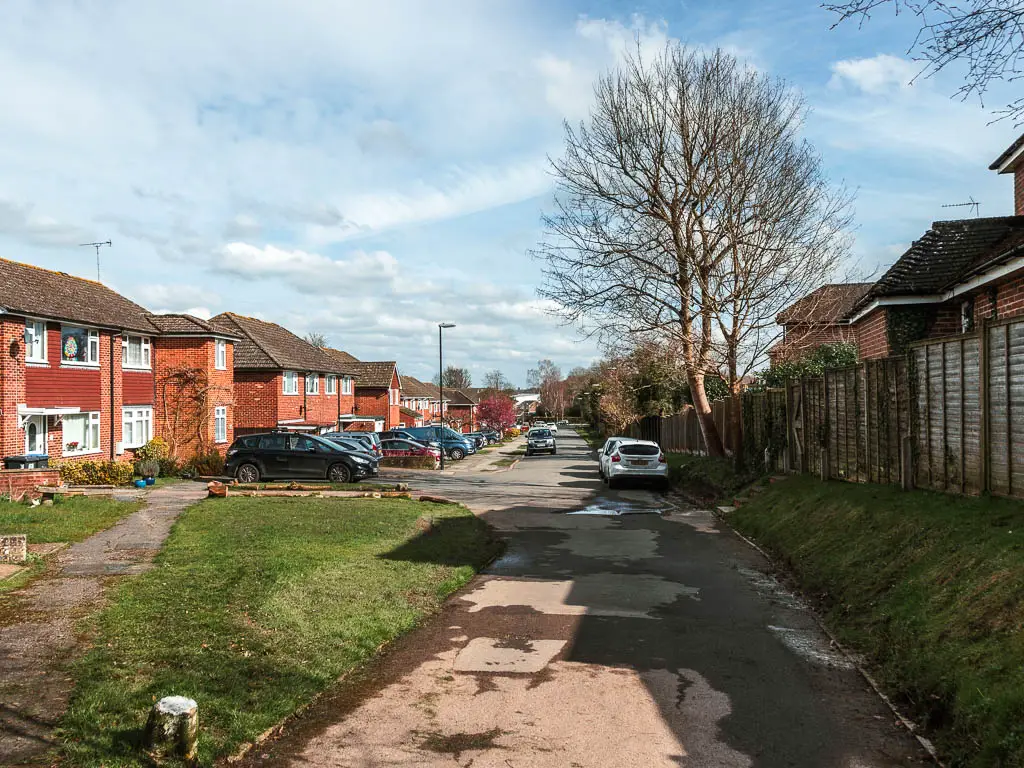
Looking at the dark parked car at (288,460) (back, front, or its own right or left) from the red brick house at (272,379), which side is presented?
left

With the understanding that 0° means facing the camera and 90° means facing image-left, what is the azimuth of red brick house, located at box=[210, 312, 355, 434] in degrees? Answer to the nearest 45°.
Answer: approximately 315°

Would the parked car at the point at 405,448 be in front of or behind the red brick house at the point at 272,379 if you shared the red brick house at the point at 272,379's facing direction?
in front

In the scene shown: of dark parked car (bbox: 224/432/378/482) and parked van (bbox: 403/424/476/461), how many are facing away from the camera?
0

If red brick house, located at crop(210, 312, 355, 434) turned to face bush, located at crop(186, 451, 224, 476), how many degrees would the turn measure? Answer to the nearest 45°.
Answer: approximately 45° to its right

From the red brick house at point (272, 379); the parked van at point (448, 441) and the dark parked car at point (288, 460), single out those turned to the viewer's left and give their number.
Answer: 0

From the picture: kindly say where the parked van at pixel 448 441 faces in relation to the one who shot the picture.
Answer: facing the viewer and to the right of the viewer

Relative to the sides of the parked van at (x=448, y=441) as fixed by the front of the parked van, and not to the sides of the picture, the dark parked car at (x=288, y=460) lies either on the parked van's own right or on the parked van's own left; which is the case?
on the parked van's own right

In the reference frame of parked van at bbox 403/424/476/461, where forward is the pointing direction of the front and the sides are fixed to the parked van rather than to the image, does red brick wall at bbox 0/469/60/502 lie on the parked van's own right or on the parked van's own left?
on the parked van's own right

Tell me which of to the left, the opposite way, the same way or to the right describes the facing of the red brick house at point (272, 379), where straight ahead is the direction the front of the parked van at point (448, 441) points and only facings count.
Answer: the same way

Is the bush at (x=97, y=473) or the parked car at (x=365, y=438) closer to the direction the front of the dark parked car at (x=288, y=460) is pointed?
the parked car

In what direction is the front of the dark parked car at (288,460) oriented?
to the viewer's right
